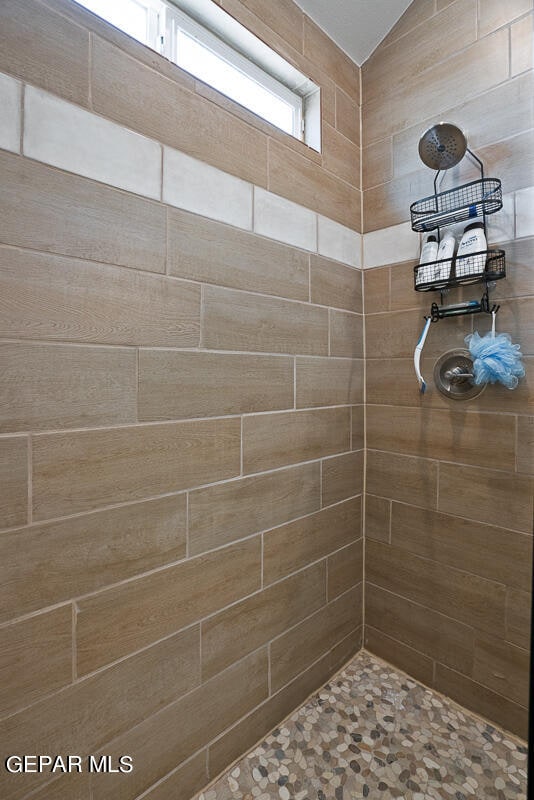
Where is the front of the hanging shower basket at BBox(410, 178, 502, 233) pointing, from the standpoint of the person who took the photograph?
facing the viewer and to the left of the viewer

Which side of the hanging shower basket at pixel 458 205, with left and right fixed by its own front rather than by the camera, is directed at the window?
front
